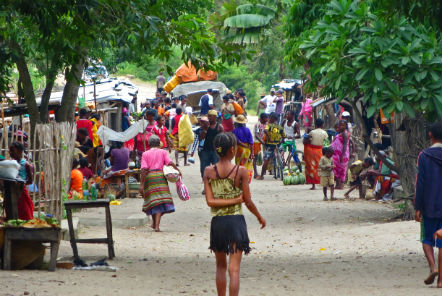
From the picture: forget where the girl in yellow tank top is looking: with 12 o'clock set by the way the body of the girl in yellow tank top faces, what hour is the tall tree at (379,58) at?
The tall tree is roughly at 1 o'clock from the girl in yellow tank top.

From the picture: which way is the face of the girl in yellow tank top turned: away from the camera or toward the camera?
away from the camera

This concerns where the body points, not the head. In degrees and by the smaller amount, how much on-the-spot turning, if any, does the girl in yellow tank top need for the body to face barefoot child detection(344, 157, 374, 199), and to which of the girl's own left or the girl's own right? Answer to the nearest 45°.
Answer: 0° — they already face them

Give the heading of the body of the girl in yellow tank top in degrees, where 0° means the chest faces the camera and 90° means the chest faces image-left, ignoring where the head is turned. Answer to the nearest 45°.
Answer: approximately 180°
